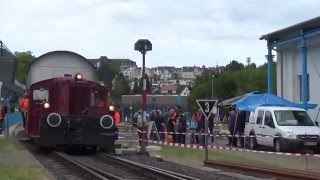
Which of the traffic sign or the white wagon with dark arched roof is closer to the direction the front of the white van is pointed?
the traffic sign

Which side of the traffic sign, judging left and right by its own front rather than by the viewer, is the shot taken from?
front

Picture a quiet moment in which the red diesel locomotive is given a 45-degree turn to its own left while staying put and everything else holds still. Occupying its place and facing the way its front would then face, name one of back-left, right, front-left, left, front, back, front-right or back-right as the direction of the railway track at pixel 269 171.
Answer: front

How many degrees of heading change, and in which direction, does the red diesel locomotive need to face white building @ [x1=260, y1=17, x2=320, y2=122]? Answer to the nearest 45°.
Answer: approximately 135° to its left

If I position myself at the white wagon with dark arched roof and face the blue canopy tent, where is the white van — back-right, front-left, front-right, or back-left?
front-right

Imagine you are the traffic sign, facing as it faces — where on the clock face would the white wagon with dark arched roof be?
The white wagon with dark arched roof is roughly at 4 o'clock from the traffic sign.

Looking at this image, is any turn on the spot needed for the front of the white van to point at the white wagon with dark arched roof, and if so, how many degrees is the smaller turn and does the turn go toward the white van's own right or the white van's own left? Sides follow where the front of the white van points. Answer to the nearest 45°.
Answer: approximately 135° to the white van's own right

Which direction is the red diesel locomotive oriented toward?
toward the camera

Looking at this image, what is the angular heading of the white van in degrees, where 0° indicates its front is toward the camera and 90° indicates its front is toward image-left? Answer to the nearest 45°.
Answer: approximately 315°

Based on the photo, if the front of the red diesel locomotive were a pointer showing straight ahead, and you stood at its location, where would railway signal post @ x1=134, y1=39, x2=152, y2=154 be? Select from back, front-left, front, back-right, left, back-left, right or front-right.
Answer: left

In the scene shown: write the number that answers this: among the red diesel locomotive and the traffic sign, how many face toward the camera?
2
